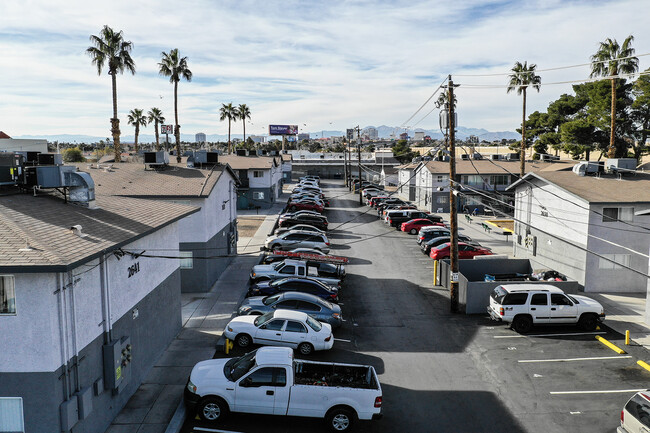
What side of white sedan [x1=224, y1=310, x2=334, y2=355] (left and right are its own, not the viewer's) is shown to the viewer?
left

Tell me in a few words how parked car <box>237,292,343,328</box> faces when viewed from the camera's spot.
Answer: facing to the left of the viewer

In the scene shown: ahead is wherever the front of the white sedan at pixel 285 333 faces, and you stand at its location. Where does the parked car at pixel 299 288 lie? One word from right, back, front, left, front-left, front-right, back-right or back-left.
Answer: right

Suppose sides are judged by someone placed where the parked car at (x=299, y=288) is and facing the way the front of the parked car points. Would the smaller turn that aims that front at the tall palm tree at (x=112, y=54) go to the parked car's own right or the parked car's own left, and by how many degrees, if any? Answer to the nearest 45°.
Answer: approximately 45° to the parked car's own right

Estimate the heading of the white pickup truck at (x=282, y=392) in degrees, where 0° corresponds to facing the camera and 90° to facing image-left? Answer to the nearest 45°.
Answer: approximately 90°

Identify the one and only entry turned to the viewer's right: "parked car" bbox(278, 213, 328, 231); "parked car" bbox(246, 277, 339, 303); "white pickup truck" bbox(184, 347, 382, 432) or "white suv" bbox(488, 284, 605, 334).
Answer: the white suv

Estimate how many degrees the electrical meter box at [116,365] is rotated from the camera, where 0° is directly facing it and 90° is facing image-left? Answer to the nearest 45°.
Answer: approximately 315°

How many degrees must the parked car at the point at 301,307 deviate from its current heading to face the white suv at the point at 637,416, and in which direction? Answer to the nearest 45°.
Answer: approximately 135° to its left

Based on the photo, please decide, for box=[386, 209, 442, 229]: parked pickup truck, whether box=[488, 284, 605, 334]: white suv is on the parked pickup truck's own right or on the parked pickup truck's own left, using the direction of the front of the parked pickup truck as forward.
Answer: on the parked pickup truck's own right

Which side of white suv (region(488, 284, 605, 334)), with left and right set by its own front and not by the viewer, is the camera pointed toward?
right

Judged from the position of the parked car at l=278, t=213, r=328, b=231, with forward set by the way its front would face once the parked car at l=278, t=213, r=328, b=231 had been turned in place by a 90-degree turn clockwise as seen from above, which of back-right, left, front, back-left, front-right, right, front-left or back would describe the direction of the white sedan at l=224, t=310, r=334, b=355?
back

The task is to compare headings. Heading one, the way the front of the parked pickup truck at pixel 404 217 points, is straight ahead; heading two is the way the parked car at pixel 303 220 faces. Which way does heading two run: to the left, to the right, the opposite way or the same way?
the opposite way

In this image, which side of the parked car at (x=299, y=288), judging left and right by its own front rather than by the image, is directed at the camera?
left

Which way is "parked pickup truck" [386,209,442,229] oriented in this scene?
to the viewer's right

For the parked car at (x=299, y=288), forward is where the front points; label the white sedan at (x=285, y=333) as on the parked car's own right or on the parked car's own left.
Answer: on the parked car's own left

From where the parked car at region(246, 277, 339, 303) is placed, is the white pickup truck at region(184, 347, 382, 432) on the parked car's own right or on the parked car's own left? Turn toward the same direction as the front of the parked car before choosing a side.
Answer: on the parked car's own left

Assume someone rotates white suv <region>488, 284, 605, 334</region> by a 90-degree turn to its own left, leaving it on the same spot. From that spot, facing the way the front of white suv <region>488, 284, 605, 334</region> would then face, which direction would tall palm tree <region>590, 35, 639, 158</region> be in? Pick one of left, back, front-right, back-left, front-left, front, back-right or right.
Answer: front
